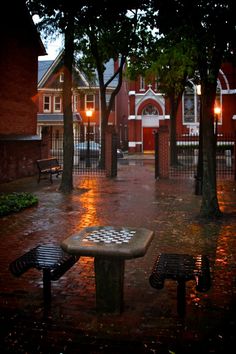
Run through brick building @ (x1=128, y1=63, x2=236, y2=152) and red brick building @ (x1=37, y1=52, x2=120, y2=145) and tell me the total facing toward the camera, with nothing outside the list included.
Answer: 2

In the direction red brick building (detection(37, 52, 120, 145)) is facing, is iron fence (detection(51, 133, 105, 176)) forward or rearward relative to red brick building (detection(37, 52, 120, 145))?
forward

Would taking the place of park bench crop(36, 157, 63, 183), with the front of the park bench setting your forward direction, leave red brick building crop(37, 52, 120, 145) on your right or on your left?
on your left

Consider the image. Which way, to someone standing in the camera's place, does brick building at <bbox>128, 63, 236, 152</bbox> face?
facing the viewer

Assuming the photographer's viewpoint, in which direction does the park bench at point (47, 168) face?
facing the viewer and to the right of the viewer

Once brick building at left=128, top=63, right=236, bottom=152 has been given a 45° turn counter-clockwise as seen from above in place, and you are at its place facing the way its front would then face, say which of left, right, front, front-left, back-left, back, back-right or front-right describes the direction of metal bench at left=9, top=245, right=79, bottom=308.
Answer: front-right

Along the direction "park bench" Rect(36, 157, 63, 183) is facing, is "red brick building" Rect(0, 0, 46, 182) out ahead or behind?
behind

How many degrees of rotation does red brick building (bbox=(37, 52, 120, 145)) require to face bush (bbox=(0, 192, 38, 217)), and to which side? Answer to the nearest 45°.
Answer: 0° — it already faces it

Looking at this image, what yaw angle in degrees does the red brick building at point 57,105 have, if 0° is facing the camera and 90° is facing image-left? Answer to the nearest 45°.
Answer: approximately 0°

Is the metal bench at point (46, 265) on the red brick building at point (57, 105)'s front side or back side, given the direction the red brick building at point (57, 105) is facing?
on the front side

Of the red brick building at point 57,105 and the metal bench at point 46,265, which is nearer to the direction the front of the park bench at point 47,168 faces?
the metal bench

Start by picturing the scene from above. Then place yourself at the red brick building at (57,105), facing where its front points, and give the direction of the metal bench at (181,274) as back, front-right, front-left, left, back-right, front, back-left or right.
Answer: front

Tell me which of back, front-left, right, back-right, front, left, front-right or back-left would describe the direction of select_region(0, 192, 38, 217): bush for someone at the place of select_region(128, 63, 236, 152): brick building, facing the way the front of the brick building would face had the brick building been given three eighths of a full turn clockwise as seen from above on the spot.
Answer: back-left

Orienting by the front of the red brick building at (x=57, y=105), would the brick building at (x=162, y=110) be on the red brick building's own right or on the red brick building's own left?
on the red brick building's own left
